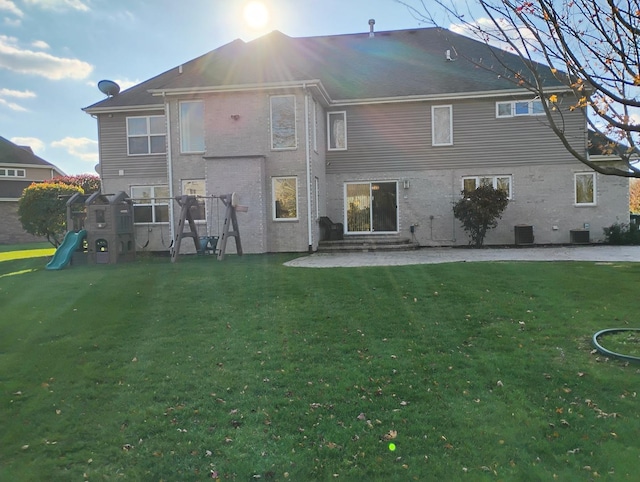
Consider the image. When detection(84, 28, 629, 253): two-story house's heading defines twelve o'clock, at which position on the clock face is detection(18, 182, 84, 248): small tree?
The small tree is roughly at 9 o'clock from the two-story house.

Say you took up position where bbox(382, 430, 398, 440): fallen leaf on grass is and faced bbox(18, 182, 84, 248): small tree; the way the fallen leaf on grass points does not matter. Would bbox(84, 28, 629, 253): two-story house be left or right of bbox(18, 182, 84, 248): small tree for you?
right

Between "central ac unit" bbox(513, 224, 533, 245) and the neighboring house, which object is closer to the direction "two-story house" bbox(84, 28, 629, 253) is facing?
the neighboring house

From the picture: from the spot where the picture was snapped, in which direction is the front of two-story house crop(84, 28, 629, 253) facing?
facing away from the viewer

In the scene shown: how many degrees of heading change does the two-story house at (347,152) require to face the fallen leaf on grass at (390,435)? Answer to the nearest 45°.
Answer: approximately 180°

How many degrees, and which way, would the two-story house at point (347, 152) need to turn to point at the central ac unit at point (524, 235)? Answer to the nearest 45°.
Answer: approximately 90° to its right

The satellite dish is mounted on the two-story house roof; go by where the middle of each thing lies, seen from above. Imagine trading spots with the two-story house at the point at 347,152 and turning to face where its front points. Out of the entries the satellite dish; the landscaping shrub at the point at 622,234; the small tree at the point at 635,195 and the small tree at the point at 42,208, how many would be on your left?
2

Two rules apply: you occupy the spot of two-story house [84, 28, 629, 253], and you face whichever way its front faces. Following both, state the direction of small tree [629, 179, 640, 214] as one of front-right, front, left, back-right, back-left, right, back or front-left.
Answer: front-right

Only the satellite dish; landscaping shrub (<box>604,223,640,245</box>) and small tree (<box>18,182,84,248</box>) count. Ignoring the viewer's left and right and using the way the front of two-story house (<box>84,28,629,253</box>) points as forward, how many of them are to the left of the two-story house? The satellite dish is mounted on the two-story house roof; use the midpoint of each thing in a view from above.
2

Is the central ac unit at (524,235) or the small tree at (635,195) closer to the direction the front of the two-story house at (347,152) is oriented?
the small tree

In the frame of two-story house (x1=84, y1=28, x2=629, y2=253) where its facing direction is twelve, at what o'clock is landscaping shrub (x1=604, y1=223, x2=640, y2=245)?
The landscaping shrub is roughly at 3 o'clock from the two-story house.

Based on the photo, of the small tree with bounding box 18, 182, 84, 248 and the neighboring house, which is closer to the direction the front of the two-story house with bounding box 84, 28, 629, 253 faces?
the neighboring house
